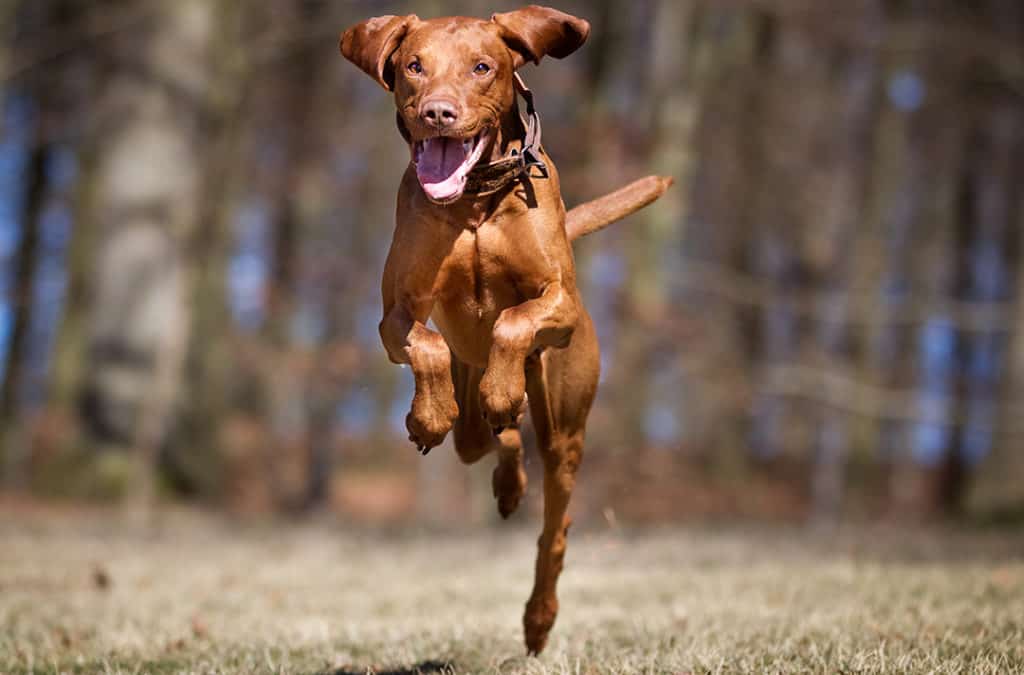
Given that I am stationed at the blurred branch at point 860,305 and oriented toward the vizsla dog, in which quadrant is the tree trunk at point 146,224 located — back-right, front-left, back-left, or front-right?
front-right

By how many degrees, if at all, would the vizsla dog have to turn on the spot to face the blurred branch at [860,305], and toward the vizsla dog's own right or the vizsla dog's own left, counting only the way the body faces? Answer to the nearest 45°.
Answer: approximately 180°

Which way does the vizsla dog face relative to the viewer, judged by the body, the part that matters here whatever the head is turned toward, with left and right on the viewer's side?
facing the viewer

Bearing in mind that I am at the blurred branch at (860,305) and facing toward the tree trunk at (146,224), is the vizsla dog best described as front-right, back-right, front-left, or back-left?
front-left

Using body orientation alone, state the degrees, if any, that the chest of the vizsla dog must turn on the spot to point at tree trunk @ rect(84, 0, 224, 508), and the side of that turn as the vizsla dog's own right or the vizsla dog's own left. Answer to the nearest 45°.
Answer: approximately 180°

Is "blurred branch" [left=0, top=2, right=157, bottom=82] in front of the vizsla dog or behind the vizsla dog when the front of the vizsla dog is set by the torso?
behind

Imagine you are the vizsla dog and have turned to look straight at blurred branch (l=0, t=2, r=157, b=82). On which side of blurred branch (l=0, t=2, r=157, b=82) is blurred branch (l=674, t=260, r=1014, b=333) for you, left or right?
right
